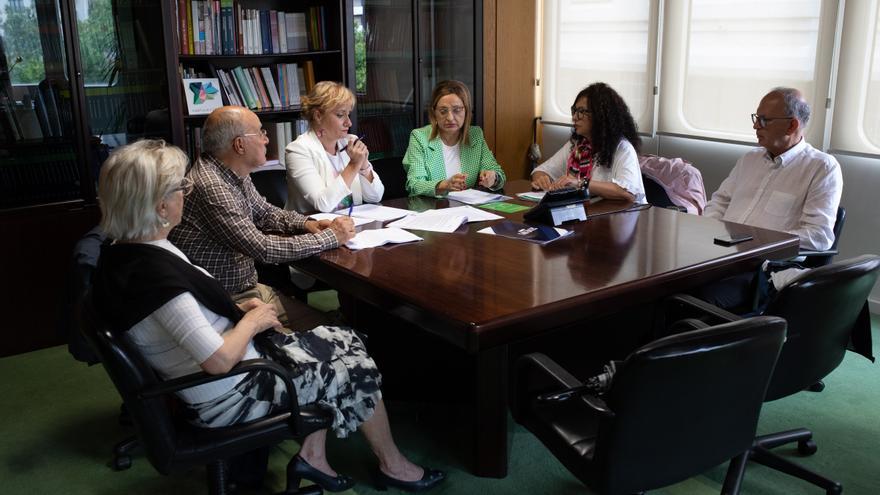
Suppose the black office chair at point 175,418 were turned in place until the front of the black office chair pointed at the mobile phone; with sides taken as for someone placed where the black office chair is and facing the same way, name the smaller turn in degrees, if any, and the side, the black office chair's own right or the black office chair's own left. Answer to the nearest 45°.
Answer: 0° — it already faces it

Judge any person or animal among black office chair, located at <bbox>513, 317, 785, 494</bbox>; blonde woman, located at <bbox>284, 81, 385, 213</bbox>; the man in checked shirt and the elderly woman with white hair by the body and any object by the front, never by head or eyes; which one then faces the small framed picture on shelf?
the black office chair

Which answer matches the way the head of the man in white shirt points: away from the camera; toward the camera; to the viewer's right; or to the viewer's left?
to the viewer's left

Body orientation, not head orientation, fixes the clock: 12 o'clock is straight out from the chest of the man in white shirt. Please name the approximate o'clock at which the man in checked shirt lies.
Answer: The man in checked shirt is roughly at 12 o'clock from the man in white shirt.

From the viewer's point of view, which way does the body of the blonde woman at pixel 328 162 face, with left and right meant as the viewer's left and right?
facing the viewer and to the right of the viewer

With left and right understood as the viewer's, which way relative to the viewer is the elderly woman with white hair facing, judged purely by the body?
facing to the right of the viewer

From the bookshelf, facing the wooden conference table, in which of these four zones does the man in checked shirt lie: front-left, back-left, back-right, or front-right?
front-right

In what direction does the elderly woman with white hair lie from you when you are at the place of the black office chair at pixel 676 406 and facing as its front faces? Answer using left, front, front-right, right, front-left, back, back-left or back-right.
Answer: front-left

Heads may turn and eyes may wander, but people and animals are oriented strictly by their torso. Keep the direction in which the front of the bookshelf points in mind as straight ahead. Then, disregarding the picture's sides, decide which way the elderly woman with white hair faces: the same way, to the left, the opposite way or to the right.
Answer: to the left

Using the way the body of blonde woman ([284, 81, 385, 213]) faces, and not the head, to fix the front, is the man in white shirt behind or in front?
in front

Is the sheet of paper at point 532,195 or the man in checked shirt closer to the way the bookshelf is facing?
the man in checked shirt

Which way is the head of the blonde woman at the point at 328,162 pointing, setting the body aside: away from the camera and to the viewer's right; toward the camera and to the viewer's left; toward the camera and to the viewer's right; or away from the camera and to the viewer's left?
toward the camera and to the viewer's right

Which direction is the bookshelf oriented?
toward the camera

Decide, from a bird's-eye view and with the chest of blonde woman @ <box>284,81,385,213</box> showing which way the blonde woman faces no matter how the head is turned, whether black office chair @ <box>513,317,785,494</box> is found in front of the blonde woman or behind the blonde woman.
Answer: in front

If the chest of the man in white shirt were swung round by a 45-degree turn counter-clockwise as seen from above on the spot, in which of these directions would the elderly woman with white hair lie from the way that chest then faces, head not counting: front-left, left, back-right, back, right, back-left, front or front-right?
front-right

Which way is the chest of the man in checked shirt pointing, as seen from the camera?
to the viewer's right

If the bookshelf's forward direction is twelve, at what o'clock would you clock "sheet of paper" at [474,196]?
The sheet of paper is roughly at 11 o'clock from the bookshelf.

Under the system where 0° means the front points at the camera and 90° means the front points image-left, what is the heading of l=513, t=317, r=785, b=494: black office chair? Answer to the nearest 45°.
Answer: approximately 135°

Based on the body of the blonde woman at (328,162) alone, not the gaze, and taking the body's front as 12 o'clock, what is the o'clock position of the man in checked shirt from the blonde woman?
The man in checked shirt is roughly at 2 o'clock from the blonde woman.

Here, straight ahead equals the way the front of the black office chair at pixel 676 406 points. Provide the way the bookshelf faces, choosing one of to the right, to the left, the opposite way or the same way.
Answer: the opposite way

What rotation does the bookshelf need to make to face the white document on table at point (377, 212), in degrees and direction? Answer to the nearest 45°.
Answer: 0° — it already faces it

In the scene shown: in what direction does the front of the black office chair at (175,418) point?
to the viewer's right

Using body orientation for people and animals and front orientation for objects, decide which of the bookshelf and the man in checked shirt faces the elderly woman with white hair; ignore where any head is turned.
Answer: the bookshelf
